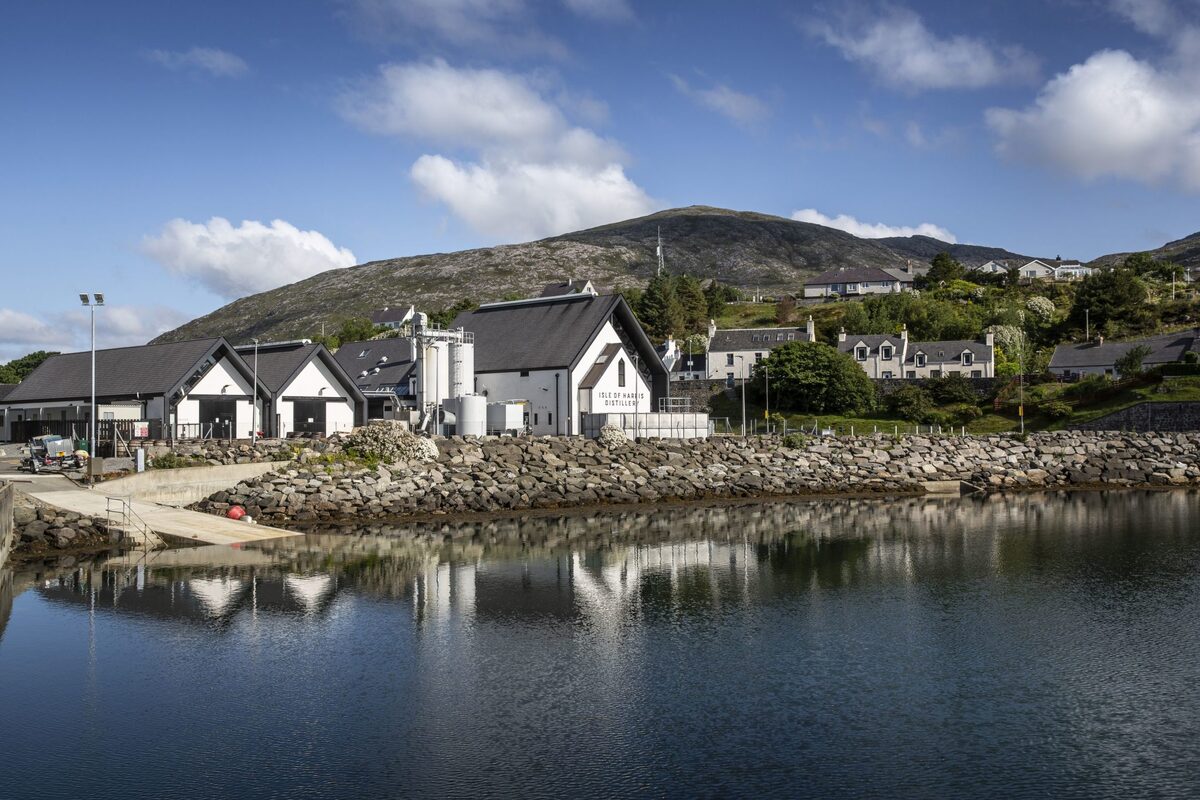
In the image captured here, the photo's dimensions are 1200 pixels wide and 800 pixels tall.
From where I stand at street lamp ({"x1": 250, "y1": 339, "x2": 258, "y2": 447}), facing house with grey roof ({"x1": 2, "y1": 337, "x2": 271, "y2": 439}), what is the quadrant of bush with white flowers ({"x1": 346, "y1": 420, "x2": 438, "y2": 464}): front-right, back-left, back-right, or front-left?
back-left

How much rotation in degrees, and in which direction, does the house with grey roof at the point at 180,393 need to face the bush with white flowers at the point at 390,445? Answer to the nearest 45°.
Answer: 0° — it already faces it

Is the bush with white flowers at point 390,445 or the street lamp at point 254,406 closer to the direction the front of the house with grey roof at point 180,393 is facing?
the bush with white flowers

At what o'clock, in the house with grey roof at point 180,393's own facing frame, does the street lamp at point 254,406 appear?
The street lamp is roughly at 11 o'clock from the house with grey roof.

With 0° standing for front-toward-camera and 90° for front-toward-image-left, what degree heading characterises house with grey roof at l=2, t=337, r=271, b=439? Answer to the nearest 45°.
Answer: approximately 315°
